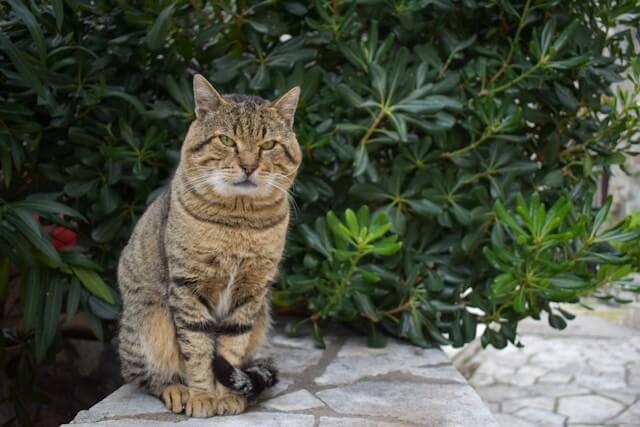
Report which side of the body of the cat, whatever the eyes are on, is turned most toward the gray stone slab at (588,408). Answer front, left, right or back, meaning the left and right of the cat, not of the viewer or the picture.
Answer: left

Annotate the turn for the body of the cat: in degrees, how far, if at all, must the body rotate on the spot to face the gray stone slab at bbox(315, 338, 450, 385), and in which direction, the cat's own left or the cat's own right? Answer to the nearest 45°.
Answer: approximately 90° to the cat's own left

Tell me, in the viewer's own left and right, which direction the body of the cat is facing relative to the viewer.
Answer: facing the viewer and to the right of the viewer

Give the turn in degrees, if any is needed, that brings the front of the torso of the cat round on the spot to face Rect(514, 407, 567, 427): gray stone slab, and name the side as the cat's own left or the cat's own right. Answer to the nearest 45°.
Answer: approximately 90° to the cat's own left
